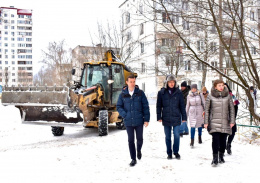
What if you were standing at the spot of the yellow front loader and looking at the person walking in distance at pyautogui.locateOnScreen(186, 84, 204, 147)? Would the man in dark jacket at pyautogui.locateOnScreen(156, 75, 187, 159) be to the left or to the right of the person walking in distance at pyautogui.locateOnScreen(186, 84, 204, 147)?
right

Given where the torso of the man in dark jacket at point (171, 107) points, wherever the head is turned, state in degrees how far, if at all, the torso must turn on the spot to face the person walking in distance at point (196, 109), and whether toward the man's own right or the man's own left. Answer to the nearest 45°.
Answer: approximately 180°

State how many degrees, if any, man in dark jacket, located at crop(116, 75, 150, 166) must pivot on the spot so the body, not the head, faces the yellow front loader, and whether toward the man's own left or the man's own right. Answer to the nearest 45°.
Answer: approximately 135° to the man's own right

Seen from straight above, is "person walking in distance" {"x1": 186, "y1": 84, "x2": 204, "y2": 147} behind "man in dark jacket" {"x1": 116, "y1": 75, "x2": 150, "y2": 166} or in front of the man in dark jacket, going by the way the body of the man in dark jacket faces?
behind

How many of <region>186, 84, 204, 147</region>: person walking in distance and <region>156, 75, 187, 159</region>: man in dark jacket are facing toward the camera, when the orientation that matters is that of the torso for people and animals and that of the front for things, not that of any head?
2

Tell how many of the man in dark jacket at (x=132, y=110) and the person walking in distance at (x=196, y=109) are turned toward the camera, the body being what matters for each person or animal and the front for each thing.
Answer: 2

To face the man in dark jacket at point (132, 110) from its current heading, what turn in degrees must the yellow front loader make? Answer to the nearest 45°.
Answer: approximately 45° to its left

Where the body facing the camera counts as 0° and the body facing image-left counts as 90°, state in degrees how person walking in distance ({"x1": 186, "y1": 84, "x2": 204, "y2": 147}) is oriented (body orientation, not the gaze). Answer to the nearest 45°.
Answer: approximately 0°
